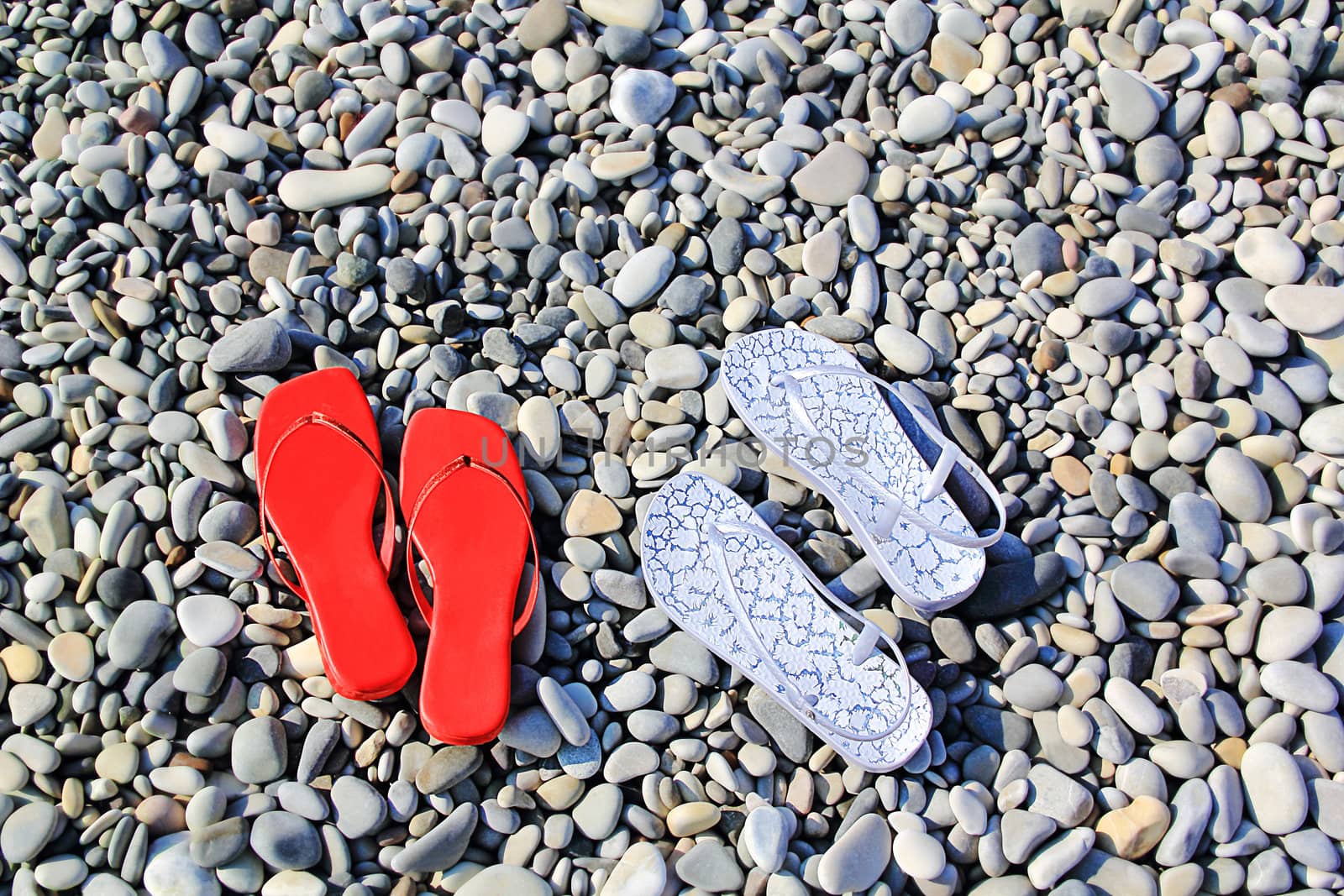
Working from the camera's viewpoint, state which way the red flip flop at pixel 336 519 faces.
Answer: facing away from the viewer

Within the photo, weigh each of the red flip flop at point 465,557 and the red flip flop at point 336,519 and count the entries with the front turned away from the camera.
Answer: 2

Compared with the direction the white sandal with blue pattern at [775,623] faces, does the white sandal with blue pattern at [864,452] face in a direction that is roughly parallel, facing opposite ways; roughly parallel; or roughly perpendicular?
roughly parallel

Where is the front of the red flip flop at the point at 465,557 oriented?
away from the camera

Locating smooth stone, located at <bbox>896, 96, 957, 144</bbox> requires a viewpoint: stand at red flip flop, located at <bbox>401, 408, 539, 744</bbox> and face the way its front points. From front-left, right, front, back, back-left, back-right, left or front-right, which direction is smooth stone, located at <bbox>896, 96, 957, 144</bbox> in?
front-right

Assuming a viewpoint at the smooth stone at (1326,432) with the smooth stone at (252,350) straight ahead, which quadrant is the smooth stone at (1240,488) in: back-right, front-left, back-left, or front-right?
front-left

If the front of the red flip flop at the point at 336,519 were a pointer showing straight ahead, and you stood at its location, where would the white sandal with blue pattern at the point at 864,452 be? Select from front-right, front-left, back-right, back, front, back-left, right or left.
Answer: right
